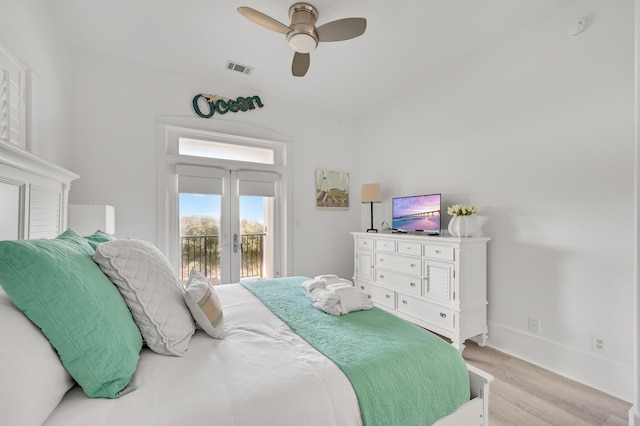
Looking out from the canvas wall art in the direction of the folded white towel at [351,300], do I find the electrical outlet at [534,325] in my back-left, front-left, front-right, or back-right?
front-left

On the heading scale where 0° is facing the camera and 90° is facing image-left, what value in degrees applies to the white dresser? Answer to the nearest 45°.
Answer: approximately 45°

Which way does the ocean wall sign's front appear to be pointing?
toward the camera

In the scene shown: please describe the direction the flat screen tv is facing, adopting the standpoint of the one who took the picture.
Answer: facing the viewer and to the left of the viewer

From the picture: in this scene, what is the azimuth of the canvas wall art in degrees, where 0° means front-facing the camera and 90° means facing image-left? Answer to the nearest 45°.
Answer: approximately 315°

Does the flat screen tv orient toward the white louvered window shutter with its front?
yes

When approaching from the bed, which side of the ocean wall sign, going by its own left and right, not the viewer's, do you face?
front

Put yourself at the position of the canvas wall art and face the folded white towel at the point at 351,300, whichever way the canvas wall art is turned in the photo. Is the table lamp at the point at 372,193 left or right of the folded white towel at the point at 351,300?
left

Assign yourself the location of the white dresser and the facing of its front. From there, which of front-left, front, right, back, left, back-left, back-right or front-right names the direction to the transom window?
front-right

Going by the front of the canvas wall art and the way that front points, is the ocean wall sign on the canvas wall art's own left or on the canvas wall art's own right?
on the canvas wall art's own right

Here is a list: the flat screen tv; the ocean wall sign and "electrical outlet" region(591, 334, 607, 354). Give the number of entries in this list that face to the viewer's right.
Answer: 0

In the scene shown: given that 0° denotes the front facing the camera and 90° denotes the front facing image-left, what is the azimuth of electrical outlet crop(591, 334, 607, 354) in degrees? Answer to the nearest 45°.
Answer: approximately 45°

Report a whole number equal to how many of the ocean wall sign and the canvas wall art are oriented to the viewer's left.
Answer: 0

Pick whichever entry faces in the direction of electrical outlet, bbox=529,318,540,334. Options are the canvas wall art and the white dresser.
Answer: the canvas wall art

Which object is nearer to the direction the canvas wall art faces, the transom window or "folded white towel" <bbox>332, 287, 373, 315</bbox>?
the folded white towel

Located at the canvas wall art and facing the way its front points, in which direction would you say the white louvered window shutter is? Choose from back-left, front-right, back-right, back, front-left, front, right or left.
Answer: right

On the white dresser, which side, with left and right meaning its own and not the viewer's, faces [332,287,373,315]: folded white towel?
front
